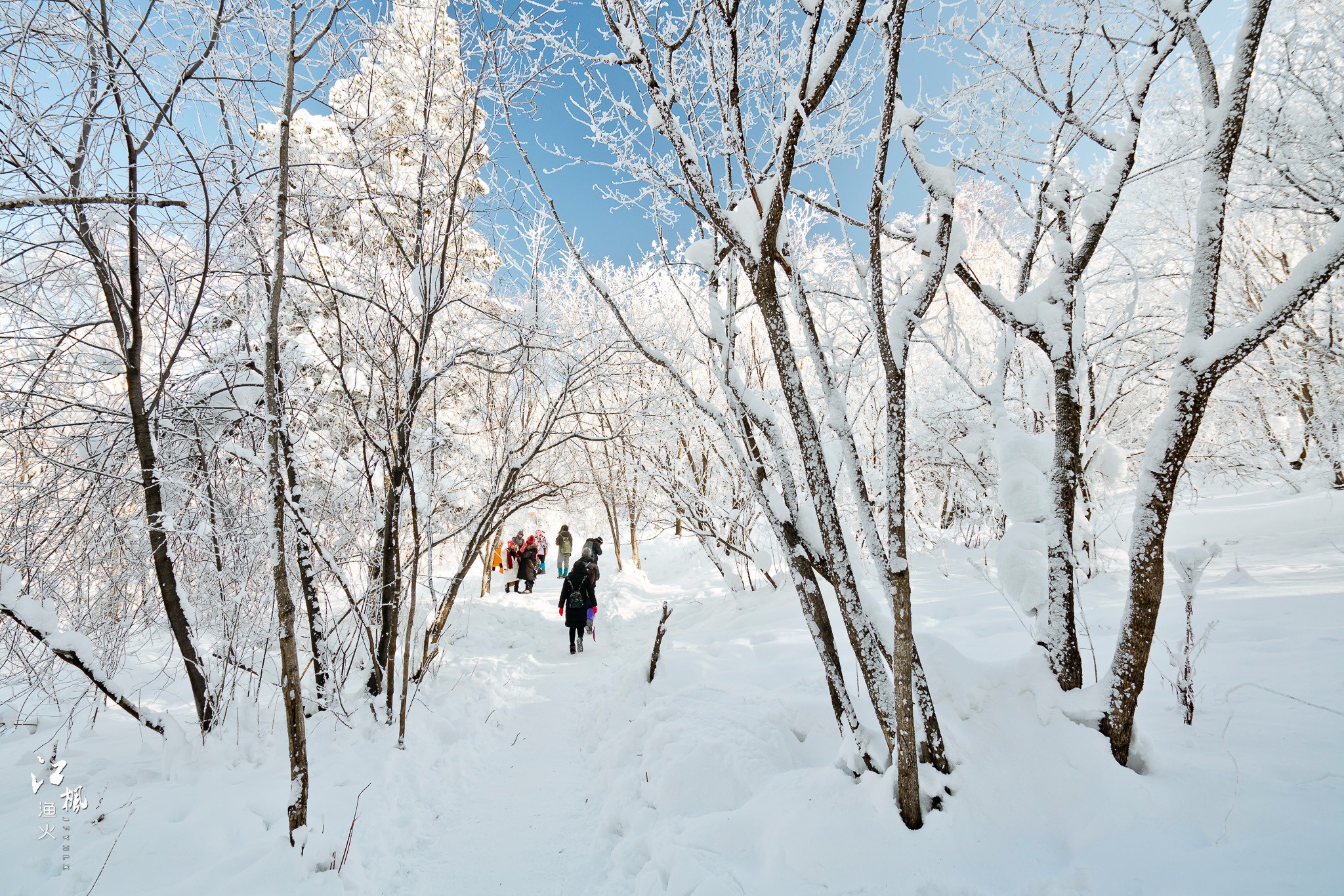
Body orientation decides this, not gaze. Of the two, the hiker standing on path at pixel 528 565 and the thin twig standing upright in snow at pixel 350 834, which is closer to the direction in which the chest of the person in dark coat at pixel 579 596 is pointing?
the hiker standing on path

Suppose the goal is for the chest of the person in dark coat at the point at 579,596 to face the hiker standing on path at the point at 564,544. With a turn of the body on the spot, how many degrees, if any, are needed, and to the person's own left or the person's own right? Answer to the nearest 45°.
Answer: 0° — they already face them

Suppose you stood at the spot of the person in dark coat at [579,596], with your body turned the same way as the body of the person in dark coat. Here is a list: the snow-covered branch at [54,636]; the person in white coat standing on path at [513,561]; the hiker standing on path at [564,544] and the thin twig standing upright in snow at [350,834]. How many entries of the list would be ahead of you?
2

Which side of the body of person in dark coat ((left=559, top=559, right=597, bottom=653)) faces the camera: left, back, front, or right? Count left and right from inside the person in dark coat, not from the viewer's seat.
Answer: back

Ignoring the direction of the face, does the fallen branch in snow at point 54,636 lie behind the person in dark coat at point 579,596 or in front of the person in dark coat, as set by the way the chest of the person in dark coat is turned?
behind

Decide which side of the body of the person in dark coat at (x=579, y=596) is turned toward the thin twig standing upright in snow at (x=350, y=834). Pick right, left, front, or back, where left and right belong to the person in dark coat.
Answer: back

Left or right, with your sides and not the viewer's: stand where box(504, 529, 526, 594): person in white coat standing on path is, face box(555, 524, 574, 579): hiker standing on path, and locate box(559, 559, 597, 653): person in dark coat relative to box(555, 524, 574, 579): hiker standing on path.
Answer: right

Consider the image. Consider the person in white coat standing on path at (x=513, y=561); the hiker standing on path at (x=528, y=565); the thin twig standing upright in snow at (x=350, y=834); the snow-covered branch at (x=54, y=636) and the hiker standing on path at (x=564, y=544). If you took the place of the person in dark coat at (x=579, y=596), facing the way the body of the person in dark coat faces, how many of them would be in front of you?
3

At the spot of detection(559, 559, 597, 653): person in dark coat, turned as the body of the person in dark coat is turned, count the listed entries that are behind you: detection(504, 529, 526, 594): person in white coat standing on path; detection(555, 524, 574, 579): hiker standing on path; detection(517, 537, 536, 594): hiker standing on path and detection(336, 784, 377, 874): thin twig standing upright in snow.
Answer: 1

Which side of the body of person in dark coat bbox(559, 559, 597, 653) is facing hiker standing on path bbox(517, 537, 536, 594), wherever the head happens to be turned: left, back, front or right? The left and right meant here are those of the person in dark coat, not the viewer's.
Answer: front

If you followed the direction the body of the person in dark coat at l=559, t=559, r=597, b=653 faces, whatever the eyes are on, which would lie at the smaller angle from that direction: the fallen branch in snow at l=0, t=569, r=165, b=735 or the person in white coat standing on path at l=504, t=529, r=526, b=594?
the person in white coat standing on path
